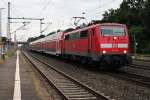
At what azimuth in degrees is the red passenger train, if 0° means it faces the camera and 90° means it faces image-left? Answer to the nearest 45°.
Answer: approximately 315°
